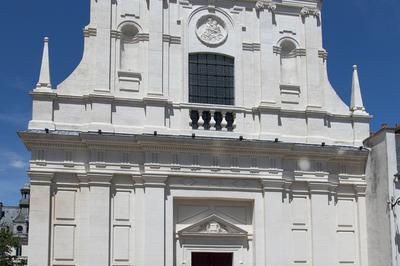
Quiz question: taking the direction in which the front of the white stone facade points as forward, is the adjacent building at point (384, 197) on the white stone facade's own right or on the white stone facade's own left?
on the white stone facade's own left

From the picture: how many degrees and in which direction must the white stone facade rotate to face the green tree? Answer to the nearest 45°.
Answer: approximately 135° to its right

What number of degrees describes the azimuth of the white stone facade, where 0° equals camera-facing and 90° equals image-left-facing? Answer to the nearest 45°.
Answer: approximately 0°
